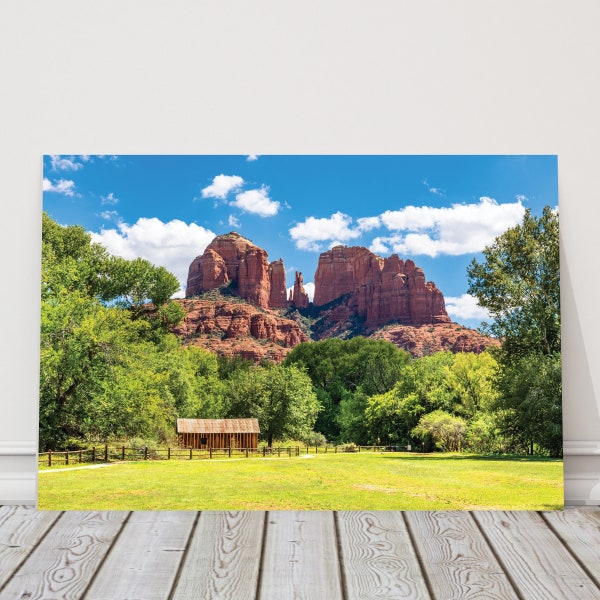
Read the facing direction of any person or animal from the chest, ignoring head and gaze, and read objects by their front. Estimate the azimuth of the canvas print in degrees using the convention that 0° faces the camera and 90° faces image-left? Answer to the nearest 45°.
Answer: approximately 0°
